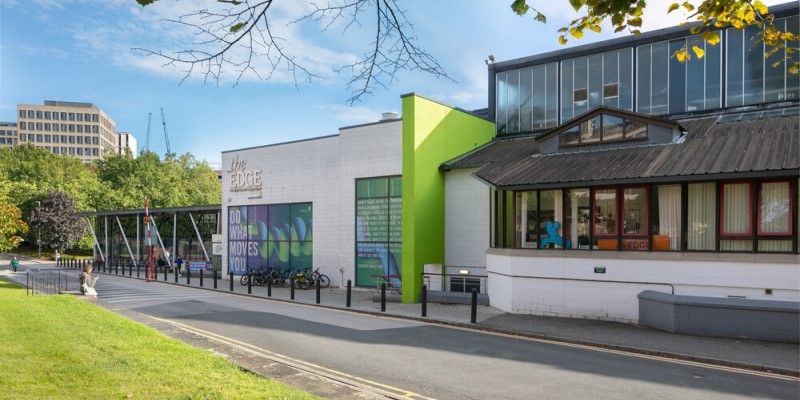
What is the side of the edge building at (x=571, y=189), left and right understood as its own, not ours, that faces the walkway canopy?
right

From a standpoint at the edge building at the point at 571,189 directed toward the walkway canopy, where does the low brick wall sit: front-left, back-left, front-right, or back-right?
back-left

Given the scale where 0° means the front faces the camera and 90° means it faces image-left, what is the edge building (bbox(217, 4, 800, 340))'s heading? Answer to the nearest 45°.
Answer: approximately 45°
